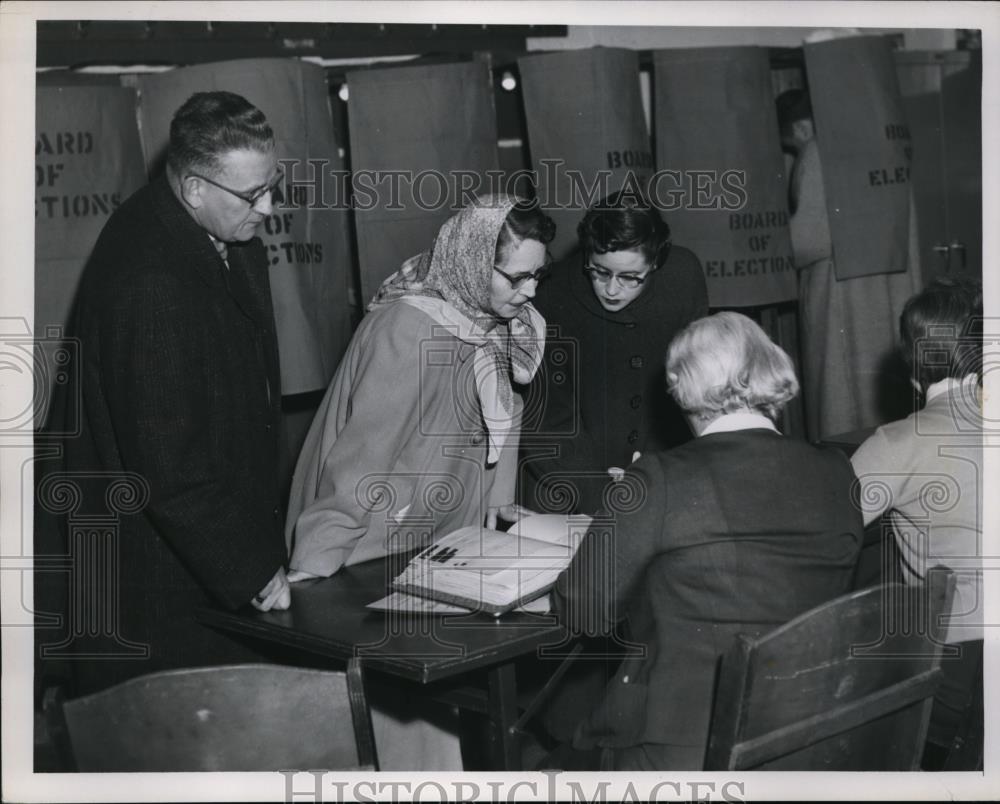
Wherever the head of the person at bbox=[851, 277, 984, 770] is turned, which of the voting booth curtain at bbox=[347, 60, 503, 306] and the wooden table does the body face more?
the voting booth curtain

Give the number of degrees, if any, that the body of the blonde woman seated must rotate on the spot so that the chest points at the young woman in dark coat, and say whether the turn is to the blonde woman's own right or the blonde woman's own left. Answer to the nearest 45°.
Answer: approximately 45° to the blonde woman's own right

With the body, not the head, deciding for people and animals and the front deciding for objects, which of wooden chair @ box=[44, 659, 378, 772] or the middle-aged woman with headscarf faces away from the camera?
the wooden chair

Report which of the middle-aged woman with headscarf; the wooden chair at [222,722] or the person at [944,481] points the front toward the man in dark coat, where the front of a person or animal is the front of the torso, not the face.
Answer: the wooden chair

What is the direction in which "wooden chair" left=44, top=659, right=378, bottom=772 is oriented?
away from the camera

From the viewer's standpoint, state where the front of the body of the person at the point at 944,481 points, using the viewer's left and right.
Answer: facing away from the viewer

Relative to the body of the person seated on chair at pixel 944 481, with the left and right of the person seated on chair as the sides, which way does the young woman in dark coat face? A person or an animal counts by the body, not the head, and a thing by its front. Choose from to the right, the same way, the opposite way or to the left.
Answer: the opposite way

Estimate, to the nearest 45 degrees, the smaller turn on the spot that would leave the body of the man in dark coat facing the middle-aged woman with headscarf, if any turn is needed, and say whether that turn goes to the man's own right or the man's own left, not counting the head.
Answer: approximately 45° to the man's own left

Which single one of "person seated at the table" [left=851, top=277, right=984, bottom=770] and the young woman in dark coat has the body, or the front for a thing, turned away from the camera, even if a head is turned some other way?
the person seated at the table

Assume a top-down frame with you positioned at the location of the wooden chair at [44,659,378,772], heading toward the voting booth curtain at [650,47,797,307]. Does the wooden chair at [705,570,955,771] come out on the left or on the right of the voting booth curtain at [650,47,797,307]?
right

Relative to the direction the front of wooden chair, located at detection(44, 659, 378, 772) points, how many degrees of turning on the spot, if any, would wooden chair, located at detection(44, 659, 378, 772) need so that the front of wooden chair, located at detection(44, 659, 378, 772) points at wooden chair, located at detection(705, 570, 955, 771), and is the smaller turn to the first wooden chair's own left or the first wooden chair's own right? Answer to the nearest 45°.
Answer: approximately 90° to the first wooden chair's own right

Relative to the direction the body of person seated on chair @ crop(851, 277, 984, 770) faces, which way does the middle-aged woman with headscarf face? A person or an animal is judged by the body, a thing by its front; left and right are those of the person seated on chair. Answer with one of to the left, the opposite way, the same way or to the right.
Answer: to the right

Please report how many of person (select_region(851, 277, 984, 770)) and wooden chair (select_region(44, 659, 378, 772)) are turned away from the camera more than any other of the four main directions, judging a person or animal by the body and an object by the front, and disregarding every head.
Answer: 2
